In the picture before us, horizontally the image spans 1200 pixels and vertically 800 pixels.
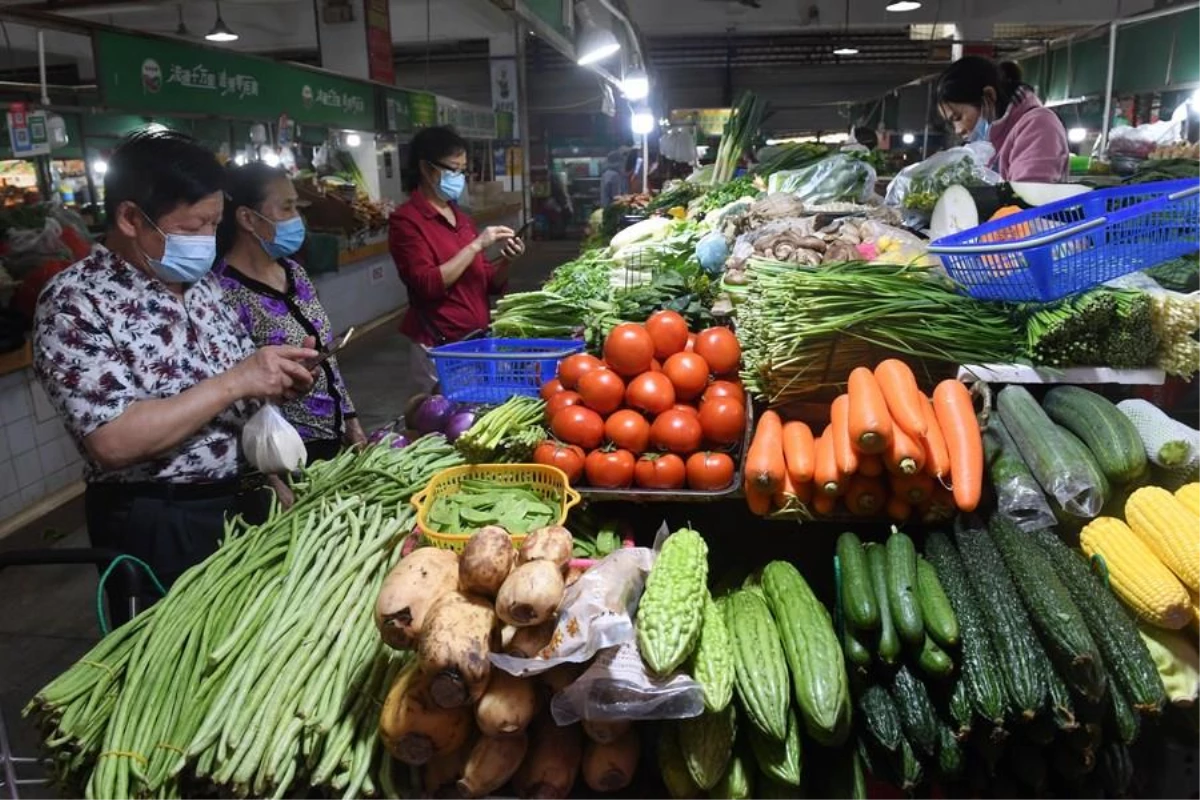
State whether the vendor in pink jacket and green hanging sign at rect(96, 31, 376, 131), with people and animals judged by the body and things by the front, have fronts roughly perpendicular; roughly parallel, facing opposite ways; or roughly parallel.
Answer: roughly parallel, facing opposite ways

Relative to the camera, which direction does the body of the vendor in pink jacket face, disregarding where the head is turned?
to the viewer's left

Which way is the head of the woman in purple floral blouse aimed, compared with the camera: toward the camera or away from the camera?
toward the camera

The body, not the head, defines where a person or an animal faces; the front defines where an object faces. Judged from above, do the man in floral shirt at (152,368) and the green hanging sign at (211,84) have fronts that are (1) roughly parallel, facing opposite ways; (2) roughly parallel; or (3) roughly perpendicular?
roughly parallel

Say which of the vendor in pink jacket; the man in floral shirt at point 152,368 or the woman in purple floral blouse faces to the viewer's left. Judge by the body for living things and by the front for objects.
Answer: the vendor in pink jacket

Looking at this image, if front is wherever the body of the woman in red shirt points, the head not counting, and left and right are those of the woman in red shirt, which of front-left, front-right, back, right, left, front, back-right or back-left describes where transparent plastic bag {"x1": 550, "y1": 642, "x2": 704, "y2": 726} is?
front-right

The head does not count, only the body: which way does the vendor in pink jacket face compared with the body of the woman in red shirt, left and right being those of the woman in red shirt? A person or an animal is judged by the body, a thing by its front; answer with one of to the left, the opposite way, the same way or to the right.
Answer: the opposite way

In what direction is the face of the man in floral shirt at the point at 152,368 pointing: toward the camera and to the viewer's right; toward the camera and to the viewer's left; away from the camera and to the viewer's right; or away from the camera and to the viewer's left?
toward the camera and to the viewer's right

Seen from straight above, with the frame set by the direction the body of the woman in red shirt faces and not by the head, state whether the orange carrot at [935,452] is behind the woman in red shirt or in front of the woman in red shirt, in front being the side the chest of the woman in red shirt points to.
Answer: in front

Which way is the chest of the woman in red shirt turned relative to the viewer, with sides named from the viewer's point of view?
facing the viewer and to the right of the viewer

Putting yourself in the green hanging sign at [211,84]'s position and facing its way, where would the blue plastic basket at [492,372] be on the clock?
The blue plastic basket is roughly at 1 o'clock from the green hanging sign.

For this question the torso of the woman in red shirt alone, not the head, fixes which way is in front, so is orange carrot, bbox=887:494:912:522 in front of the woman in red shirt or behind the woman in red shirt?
in front

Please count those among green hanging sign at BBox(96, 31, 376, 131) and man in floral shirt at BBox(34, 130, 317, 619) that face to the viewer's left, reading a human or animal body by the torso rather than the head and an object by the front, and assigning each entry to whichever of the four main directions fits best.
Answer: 0

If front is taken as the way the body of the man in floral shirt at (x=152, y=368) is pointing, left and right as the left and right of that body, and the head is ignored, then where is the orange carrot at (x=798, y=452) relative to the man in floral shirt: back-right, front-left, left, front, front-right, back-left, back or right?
front

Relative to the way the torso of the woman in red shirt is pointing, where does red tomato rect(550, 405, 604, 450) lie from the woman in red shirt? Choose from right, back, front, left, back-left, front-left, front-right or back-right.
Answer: front-right

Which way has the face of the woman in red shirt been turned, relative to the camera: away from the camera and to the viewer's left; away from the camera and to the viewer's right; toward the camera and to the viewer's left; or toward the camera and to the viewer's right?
toward the camera and to the viewer's right

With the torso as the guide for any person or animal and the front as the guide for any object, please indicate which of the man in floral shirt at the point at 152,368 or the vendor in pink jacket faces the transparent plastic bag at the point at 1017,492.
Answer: the man in floral shirt
